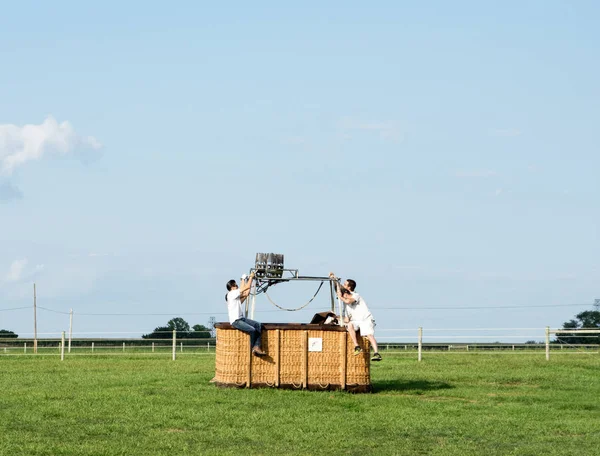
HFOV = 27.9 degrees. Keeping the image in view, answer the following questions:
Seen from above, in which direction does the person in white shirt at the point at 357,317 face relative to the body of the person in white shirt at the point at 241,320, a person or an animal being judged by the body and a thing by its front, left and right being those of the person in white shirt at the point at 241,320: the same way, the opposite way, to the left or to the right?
the opposite way

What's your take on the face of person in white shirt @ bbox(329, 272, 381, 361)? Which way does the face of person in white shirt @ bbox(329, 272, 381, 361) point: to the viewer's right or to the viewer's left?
to the viewer's left

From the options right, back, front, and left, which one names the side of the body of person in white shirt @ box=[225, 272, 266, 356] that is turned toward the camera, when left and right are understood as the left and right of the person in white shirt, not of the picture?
right

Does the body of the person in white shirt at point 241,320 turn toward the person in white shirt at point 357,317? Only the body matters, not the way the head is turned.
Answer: yes

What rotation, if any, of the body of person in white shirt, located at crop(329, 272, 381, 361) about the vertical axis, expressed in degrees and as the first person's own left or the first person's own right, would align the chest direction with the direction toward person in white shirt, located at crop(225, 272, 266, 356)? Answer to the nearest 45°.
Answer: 0° — they already face them

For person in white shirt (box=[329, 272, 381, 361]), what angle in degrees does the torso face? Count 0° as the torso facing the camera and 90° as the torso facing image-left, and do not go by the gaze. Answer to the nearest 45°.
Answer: approximately 90°
